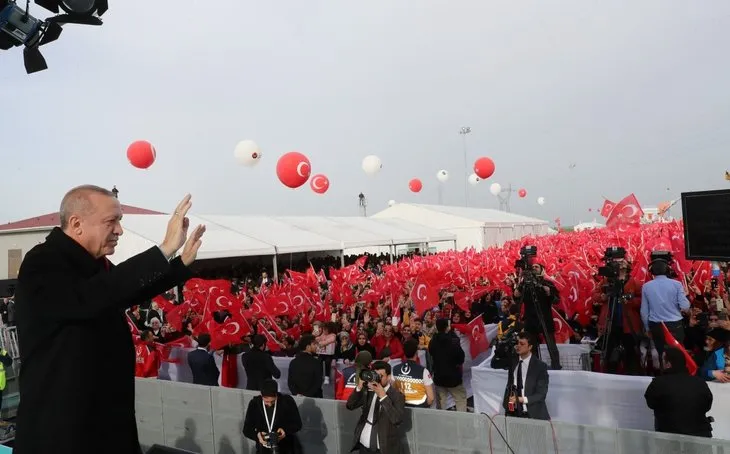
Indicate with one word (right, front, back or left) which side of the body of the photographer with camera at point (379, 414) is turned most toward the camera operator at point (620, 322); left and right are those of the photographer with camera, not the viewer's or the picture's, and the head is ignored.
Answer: back

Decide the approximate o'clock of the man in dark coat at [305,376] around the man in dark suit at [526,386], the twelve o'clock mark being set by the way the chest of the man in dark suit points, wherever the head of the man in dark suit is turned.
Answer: The man in dark coat is roughly at 2 o'clock from the man in dark suit.

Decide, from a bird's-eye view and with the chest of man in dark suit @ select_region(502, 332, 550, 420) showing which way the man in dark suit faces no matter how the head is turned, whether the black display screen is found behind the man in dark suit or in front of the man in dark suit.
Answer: behind

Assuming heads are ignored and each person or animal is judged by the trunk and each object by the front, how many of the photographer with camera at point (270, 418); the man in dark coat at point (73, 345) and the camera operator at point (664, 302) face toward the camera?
1

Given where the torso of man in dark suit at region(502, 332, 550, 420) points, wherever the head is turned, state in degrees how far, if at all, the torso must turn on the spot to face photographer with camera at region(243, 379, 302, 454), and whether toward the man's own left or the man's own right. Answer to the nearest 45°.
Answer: approximately 45° to the man's own right

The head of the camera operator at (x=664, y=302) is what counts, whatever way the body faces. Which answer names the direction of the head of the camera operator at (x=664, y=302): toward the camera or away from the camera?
away from the camera

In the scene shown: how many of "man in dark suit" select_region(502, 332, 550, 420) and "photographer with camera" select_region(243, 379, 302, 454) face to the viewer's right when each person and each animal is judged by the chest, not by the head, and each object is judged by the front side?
0

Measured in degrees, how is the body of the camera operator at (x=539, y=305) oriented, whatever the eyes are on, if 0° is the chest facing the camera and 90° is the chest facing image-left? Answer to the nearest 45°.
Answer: approximately 45°

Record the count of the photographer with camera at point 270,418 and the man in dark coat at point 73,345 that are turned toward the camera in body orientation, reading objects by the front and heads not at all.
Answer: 1

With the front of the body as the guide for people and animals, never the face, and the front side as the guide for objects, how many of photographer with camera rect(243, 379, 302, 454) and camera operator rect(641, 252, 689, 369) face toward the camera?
1

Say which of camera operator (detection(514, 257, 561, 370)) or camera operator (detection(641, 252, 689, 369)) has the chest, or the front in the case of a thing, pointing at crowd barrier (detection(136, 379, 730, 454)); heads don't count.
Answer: camera operator (detection(514, 257, 561, 370))

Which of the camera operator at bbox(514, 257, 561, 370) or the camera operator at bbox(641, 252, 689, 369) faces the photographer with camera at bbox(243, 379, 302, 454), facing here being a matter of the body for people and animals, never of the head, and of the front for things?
the camera operator at bbox(514, 257, 561, 370)

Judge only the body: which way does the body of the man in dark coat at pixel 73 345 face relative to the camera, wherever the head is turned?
to the viewer's right

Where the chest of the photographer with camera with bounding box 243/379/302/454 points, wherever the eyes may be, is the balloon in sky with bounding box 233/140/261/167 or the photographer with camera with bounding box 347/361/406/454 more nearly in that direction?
the photographer with camera

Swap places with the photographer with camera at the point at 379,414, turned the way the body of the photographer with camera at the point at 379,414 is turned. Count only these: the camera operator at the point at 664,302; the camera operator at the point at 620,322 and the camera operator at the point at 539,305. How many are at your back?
3
